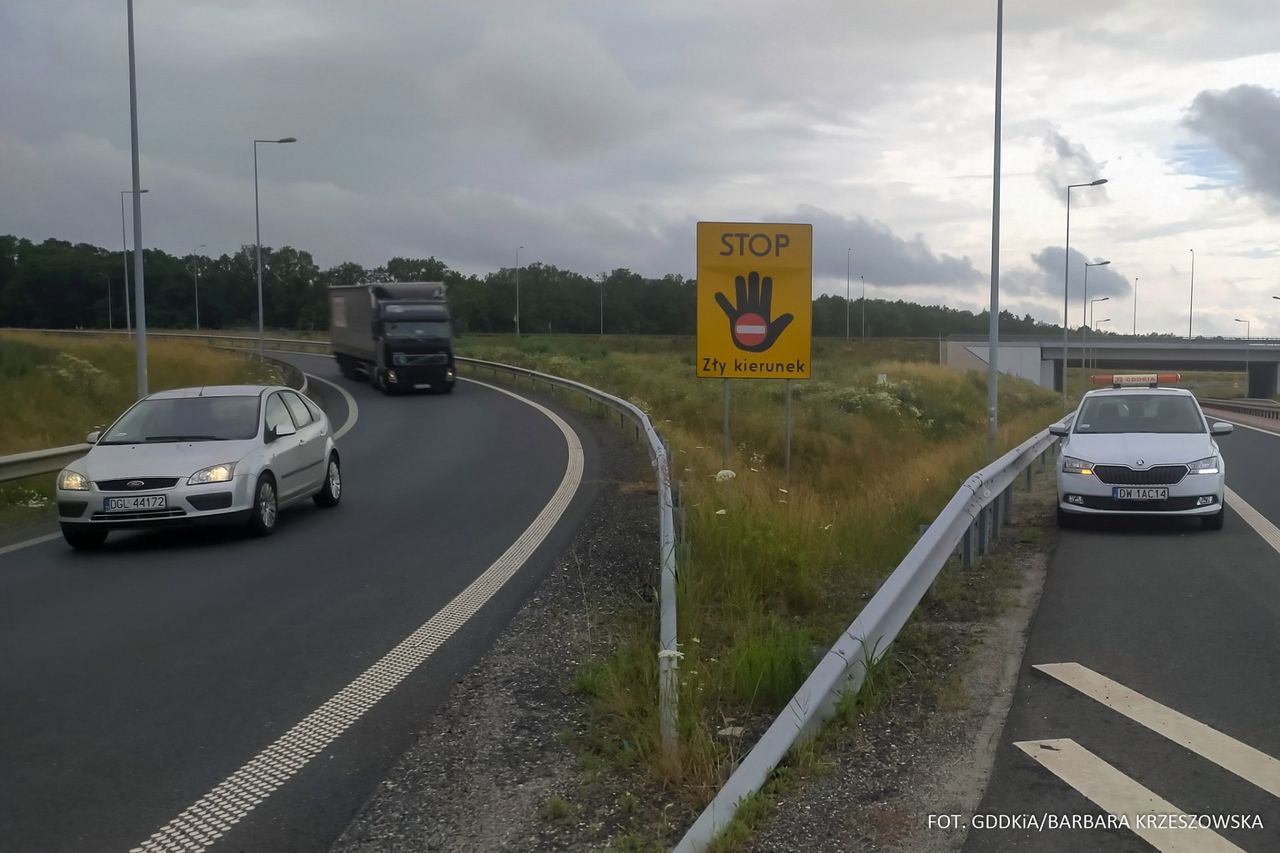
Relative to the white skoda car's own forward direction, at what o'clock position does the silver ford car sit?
The silver ford car is roughly at 2 o'clock from the white skoda car.

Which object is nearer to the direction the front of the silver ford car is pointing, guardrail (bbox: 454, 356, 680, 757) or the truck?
the guardrail

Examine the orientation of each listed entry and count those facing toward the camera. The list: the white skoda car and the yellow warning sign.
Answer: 2

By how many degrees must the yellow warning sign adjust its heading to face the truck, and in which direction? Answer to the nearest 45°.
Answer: approximately 135° to its right

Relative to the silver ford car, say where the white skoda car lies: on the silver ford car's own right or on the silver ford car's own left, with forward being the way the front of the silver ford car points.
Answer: on the silver ford car's own left

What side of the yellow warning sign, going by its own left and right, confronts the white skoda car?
left

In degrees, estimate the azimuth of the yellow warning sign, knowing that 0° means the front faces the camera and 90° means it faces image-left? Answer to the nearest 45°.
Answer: approximately 0°

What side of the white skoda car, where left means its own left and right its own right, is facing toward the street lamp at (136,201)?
right

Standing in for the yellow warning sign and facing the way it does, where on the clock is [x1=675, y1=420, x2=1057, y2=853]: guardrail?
The guardrail is roughly at 12 o'clock from the yellow warning sign.

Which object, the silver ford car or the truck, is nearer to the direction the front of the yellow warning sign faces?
the silver ford car

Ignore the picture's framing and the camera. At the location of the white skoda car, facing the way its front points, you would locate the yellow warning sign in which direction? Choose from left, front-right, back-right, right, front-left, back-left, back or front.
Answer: right

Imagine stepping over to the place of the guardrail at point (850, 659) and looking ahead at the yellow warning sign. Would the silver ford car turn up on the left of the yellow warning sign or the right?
left
